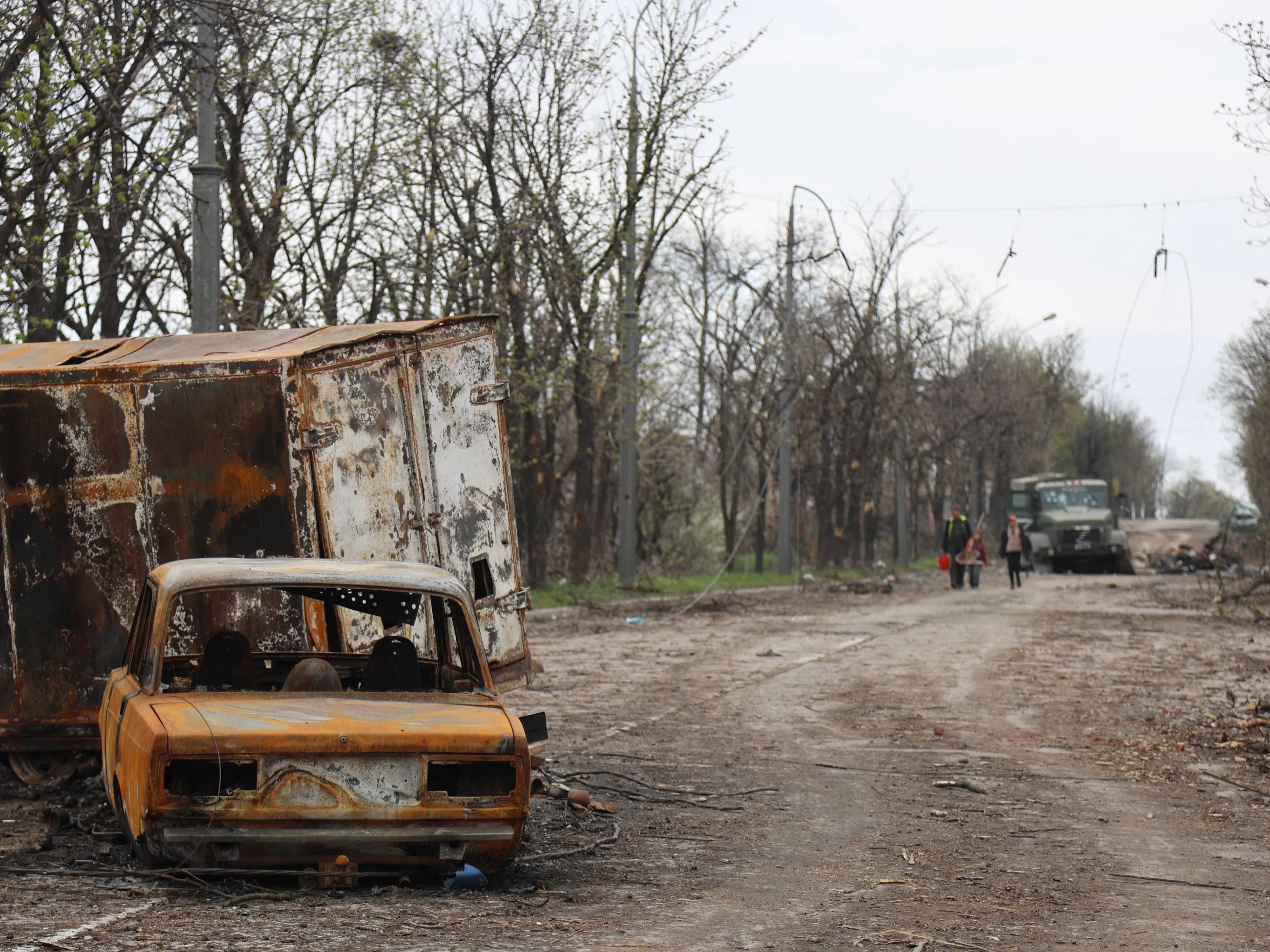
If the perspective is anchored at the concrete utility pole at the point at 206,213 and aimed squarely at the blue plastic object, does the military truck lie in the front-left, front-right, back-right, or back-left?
back-left

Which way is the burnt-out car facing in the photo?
away from the camera

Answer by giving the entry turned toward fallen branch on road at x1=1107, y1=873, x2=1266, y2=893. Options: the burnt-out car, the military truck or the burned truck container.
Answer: the military truck

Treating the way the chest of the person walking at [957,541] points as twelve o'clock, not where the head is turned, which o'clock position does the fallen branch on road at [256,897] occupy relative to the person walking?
The fallen branch on road is roughly at 12 o'clock from the person walking.

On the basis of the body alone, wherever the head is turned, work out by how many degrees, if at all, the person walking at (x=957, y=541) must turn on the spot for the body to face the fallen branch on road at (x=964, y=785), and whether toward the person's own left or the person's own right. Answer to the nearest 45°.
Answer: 0° — they already face it
